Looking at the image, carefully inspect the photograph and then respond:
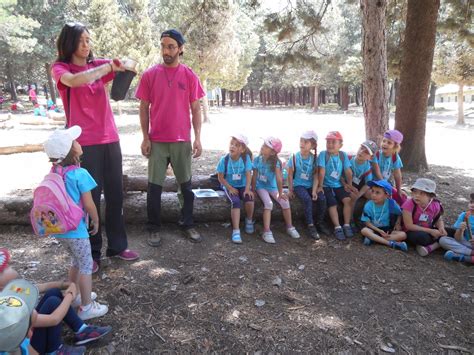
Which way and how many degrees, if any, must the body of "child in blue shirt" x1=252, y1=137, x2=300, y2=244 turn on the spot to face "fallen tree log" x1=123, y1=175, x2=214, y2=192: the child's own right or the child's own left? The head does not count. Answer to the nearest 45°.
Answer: approximately 90° to the child's own right

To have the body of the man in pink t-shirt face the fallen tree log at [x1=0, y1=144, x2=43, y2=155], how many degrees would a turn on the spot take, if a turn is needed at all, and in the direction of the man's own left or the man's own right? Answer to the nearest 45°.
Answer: approximately 135° to the man's own right

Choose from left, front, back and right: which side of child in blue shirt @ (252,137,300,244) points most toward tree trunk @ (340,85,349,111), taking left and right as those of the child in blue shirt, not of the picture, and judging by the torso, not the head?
back

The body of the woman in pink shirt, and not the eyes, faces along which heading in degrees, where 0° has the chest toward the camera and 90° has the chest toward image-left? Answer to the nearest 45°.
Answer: approximately 315°

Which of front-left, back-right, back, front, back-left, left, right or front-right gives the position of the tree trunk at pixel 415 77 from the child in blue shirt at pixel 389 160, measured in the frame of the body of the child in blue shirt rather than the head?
back-right

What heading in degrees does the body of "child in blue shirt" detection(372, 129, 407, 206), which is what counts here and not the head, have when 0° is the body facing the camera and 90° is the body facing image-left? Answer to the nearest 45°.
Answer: approximately 45°

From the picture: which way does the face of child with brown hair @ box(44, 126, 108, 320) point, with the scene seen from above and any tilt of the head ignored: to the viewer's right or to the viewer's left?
to the viewer's right
